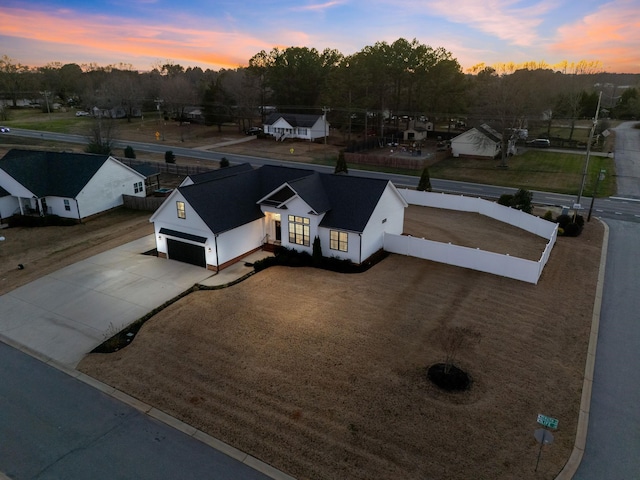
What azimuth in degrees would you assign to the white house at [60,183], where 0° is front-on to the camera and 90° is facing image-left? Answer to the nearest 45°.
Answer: approximately 45°

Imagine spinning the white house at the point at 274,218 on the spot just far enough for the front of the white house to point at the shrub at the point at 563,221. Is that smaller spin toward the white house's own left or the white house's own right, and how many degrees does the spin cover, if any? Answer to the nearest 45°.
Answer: approximately 135° to the white house's own left

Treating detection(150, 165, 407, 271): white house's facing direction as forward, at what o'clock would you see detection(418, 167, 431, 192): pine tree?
The pine tree is roughly at 6 o'clock from the white house.

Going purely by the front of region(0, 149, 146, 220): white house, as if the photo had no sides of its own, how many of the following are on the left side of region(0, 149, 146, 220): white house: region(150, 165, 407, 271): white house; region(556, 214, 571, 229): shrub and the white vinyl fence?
3

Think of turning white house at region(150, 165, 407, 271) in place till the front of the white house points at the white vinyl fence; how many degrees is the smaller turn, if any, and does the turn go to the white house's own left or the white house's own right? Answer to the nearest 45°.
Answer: approximately 135° to the white house's own left

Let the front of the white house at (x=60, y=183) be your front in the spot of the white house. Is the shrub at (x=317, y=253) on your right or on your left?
on your left

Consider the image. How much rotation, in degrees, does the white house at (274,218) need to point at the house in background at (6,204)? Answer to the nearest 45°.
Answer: approximately 90° to its right

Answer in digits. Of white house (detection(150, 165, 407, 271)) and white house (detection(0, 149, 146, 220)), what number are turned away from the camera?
0

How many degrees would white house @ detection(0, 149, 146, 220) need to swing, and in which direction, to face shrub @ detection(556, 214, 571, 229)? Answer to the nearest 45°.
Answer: approximately 90° to its left

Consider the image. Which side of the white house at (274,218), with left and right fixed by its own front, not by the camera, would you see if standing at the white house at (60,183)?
right
